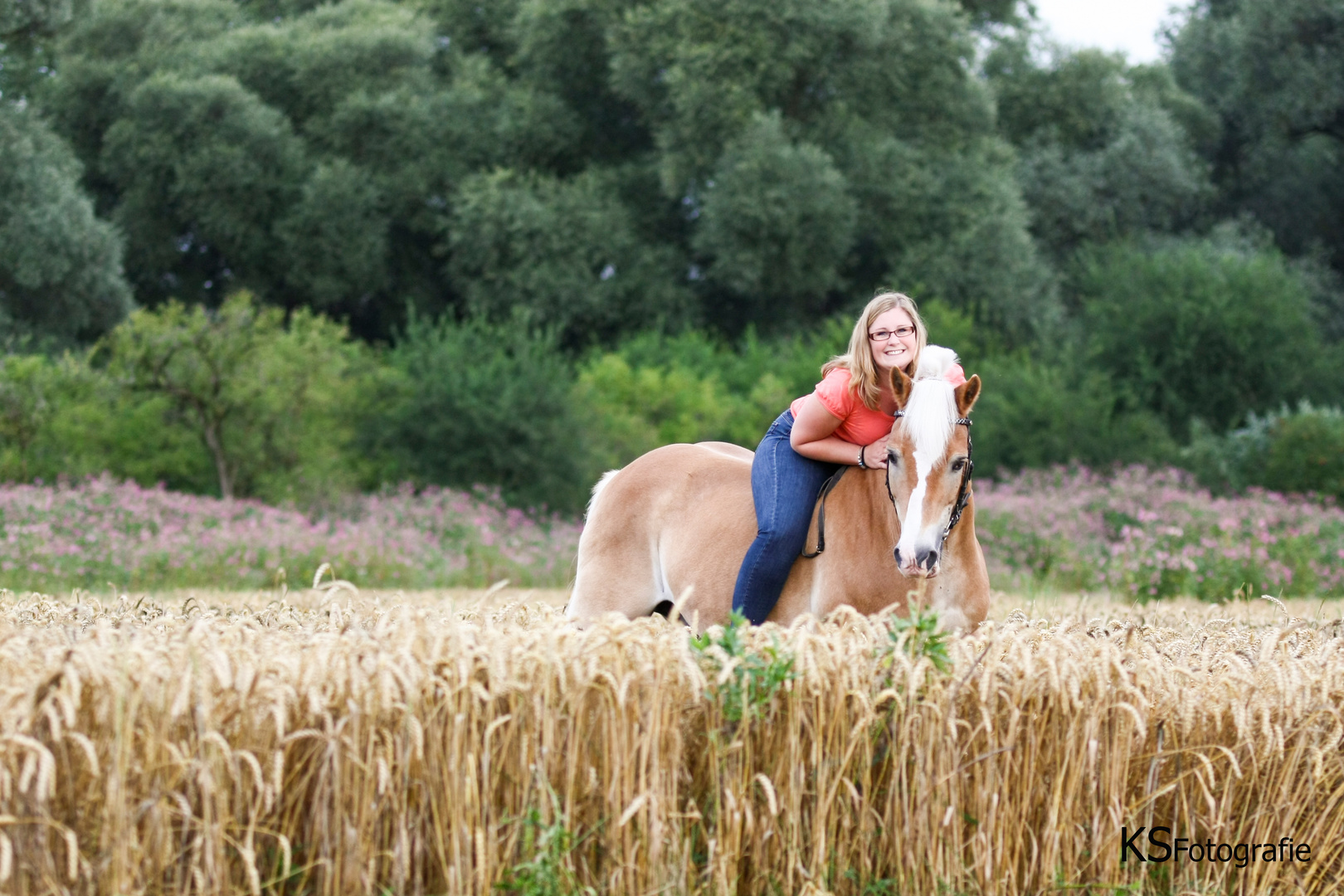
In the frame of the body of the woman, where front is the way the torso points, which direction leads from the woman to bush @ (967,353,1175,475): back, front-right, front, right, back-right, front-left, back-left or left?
back-left

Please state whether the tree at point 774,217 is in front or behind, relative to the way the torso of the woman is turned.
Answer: behind

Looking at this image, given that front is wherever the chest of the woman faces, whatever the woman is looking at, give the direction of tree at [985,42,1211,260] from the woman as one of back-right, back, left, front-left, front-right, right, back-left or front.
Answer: back-left

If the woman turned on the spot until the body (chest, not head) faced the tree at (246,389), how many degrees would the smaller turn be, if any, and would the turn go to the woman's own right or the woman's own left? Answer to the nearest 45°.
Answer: approximately 180°

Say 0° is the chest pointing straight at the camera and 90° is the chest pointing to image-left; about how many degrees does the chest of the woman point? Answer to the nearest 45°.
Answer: approximately 315°

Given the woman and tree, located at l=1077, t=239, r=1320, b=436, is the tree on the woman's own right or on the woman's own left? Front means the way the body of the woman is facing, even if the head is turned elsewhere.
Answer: on the woman's own left

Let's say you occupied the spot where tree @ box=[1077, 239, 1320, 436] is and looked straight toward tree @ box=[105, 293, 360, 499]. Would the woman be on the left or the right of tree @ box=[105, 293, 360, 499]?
left

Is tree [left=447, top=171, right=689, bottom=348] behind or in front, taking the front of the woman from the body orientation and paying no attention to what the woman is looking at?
behind

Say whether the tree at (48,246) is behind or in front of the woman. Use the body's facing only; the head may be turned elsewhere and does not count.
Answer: behind
